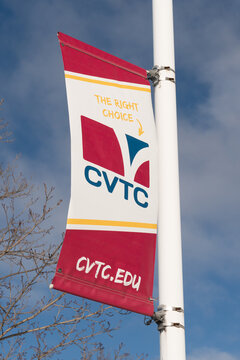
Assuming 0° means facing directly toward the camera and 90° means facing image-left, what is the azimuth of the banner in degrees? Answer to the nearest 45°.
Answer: approximately 315°
